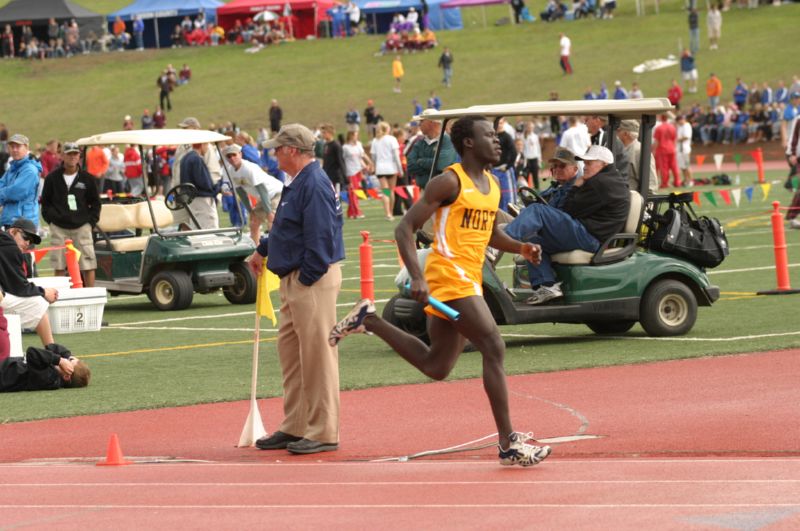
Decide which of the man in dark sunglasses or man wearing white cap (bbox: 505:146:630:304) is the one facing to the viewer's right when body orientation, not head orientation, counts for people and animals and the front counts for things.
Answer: the man in dark sunglasses

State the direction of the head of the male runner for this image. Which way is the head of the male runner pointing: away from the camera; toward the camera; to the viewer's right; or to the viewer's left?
to the viewer's right

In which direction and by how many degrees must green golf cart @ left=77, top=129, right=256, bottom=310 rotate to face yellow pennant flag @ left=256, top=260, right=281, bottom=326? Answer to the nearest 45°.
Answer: approximately 45° to its right

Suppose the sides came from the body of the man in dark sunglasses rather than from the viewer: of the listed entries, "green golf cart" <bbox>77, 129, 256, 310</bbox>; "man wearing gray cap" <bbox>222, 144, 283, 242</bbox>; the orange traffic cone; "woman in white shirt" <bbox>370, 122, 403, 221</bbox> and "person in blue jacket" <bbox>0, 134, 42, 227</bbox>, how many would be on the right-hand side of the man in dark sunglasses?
1

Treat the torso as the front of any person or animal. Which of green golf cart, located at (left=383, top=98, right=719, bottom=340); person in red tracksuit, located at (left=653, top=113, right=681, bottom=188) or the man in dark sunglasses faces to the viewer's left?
the green golf cart

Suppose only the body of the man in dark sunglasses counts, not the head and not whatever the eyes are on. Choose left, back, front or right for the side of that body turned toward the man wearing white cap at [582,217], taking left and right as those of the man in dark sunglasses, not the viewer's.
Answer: front

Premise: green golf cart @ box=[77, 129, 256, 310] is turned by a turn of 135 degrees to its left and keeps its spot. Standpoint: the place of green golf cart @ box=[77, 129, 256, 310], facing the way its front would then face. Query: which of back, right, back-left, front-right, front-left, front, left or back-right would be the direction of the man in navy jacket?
back

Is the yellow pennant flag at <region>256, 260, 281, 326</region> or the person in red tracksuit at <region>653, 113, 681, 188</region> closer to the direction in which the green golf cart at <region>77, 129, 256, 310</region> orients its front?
the yellow pennant flag

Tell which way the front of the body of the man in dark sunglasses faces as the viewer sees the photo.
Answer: to the viewer's right

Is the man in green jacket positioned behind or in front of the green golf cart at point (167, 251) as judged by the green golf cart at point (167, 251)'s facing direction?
in front

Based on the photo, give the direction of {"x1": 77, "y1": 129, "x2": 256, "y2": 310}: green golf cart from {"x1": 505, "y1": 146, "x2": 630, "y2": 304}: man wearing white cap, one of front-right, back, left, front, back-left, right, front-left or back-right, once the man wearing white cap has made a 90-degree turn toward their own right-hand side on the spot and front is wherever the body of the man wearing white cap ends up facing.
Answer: front-left

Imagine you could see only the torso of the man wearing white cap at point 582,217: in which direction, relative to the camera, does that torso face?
to the viewer's left
